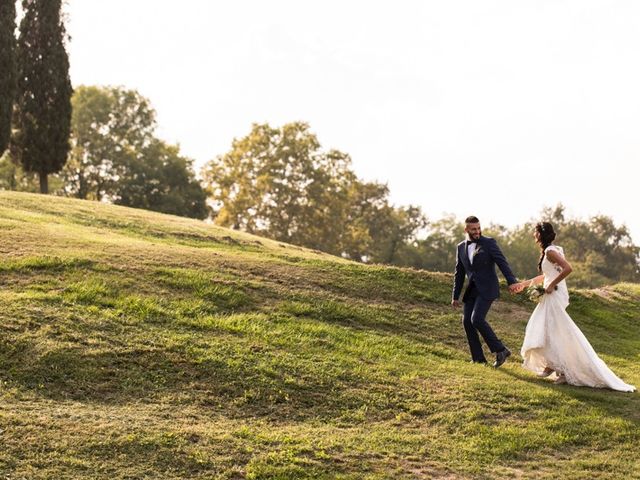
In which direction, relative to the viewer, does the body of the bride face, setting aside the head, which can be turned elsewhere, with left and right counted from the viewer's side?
facing to the left of the viewer

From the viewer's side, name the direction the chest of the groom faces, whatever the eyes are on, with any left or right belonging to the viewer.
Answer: facing the viewer and to the left of the viewer

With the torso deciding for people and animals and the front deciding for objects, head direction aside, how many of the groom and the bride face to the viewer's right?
0

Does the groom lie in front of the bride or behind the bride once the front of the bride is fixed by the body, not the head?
in front
